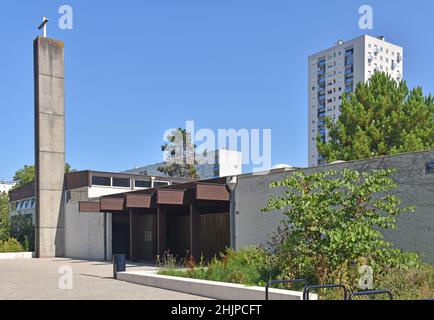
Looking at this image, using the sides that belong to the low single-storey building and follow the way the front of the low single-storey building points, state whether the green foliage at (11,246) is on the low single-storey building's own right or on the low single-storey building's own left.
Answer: on the low single-storey building's own right

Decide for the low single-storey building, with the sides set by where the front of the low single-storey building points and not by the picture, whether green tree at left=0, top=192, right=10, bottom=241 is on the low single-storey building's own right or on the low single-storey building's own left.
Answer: on the low single-storey building's own right

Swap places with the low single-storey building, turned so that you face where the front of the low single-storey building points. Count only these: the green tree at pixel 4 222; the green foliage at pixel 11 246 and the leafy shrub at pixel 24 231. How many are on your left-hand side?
0

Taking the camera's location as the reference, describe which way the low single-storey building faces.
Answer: facing the viewer and to the left of the viewer
